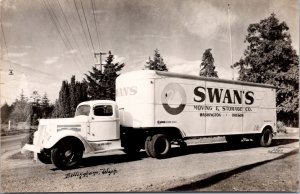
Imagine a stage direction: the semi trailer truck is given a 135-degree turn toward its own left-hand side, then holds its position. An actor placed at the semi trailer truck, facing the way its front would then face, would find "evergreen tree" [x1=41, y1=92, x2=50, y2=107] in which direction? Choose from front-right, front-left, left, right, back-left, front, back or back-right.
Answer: back

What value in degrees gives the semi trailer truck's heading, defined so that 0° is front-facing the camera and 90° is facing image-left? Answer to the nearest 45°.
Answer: approximately 45°

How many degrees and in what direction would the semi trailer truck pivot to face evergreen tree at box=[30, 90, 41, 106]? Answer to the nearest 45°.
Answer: approximately 45° to its right

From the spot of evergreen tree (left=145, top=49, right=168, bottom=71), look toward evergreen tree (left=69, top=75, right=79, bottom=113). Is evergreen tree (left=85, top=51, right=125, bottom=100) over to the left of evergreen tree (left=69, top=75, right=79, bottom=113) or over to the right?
left

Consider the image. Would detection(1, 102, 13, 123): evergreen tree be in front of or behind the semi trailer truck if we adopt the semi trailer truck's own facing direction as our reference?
in front
